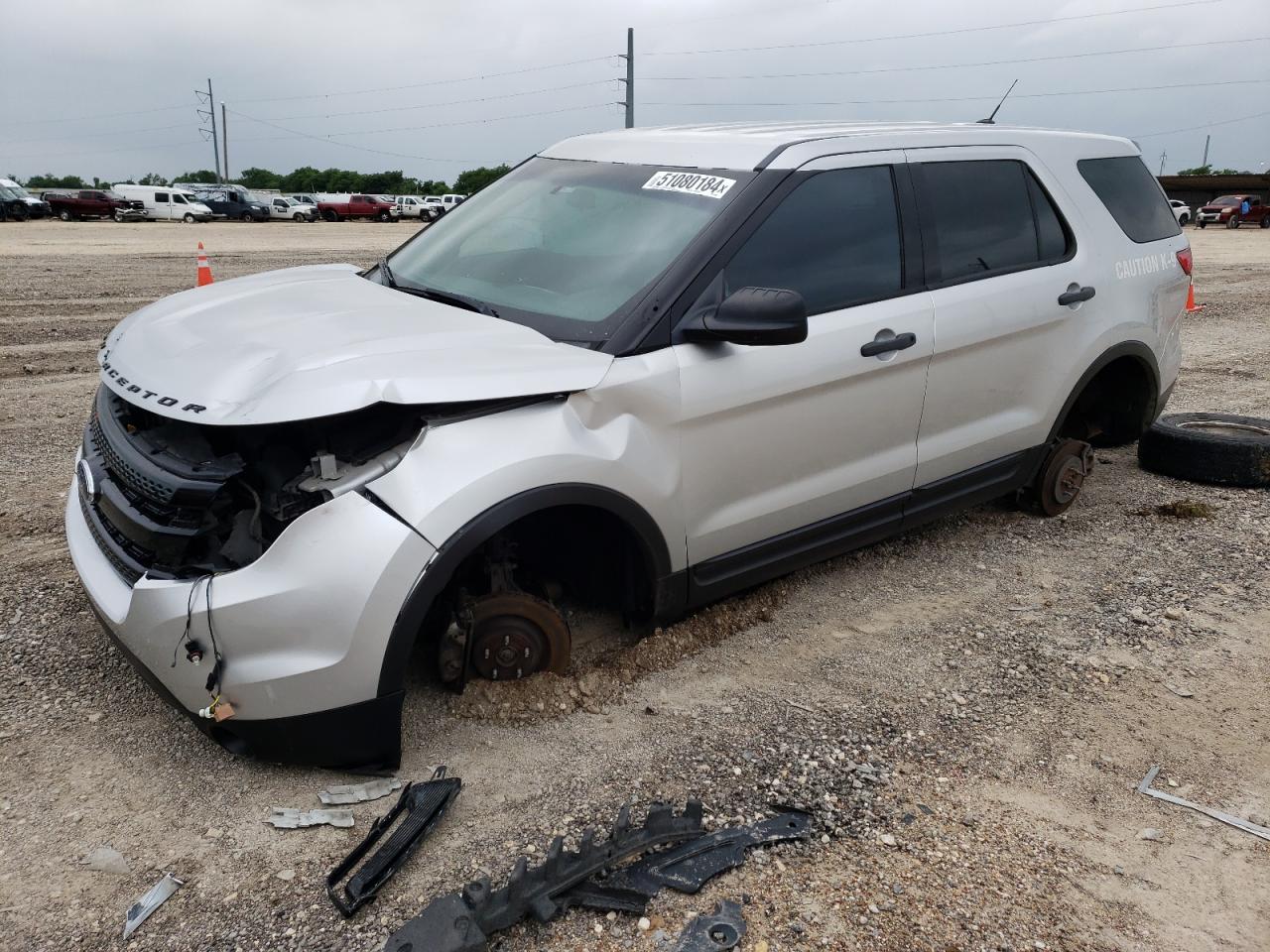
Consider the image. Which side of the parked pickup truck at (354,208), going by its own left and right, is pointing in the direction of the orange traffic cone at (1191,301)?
right

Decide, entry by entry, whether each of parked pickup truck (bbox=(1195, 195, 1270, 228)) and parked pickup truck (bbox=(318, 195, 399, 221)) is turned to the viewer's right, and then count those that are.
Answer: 1

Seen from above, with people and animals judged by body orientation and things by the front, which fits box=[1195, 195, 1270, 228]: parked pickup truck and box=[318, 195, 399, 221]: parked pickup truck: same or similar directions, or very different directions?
very different directions

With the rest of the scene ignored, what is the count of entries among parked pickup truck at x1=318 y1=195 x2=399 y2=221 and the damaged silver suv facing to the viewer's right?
1

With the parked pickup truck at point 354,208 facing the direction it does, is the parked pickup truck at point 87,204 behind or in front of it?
behind

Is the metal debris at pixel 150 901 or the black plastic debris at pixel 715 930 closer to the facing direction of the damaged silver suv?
the metal debris

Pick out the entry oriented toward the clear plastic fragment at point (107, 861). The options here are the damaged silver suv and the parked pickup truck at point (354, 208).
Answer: the damaged silver suv

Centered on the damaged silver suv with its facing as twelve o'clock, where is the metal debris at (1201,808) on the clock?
The metal debris is roughly at 8 o'clock from the damaged silver suv.

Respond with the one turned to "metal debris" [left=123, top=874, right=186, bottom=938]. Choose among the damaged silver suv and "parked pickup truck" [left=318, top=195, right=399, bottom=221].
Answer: the damaged silver suv

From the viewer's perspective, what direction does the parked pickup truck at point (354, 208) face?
to the viewer's right

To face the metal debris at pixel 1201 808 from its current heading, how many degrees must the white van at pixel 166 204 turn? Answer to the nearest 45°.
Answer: approximately 45° to its right
